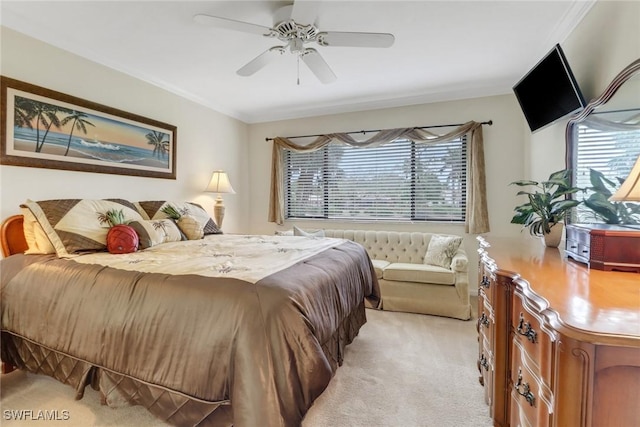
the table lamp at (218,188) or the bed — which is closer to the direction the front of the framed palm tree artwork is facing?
the bed

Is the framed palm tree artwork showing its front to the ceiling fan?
yes

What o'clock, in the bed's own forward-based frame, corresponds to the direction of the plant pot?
The plant pot is roughly at 11 o'clock from the bed.

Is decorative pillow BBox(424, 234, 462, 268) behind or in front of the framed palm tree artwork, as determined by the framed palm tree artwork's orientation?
in front

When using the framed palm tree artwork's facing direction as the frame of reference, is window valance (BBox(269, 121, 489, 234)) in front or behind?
in front

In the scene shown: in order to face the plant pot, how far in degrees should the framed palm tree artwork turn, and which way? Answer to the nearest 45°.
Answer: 0° — it already faces it

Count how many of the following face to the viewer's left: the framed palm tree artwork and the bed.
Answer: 0

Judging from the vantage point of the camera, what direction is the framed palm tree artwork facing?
facing the viewer and to the right of the viewer

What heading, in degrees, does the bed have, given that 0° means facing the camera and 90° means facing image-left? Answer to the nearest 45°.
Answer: approximately 315°

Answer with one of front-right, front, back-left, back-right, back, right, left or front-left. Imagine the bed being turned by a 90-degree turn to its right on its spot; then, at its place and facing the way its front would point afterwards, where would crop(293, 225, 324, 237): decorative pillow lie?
back

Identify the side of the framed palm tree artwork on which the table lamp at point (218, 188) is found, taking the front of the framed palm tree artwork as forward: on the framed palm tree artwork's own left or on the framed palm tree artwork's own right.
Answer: on the framed palm tree artwork's own left

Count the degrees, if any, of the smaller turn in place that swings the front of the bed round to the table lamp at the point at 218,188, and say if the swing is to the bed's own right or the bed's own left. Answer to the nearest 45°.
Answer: approximately 135° to the bed's own left

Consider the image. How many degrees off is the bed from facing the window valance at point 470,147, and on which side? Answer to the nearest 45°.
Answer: approximately 45° to its left

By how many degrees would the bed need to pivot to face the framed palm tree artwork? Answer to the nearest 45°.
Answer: approximately 180°

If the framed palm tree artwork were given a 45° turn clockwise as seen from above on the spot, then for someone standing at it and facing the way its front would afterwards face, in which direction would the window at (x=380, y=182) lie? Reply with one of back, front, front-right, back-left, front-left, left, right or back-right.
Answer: left

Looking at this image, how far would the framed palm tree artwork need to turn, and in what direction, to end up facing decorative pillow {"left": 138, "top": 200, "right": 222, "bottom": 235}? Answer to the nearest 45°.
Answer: approximately 45° to its left
